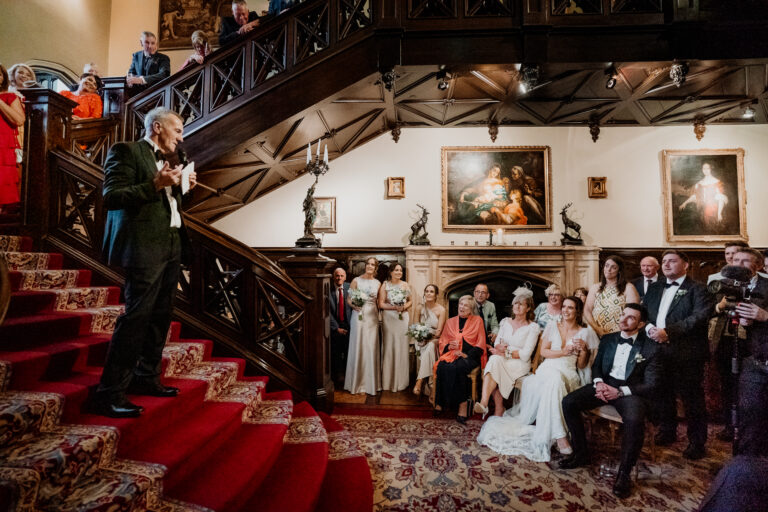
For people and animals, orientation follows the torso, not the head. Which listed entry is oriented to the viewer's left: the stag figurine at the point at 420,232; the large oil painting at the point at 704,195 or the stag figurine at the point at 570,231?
the stag figurine at the point at 570,231

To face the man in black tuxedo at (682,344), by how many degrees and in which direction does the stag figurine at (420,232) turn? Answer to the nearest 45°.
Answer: approximately 45° to its right

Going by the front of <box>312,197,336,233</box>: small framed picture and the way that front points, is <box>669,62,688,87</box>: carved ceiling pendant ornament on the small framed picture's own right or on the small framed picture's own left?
on the small framed picture's own left

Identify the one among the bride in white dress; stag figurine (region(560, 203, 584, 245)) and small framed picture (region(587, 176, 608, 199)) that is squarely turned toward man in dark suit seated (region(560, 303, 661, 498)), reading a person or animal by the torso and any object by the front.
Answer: the small framed picture

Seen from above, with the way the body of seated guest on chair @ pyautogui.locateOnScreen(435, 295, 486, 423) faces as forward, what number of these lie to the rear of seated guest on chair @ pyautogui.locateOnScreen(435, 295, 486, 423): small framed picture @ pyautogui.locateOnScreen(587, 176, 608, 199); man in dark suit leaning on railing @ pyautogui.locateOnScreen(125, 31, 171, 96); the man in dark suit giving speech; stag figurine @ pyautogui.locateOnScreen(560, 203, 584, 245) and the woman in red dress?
2

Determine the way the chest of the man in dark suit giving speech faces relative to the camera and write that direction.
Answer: to the viewer's right

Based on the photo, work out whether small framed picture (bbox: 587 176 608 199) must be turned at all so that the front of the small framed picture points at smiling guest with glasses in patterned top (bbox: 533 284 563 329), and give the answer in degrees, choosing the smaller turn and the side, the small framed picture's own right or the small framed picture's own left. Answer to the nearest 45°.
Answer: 0° — it already faces them

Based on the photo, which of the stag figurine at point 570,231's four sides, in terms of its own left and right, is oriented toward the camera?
left

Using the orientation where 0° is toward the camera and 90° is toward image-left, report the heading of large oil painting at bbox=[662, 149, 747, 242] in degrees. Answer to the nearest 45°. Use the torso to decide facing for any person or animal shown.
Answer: approximately 0°

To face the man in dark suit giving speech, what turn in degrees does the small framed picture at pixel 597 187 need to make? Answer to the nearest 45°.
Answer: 0° — it already faces them

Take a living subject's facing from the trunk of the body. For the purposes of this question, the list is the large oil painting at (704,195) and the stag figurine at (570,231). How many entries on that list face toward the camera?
1

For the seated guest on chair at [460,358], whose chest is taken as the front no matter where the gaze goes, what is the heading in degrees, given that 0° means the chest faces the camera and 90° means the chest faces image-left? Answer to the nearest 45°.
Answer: approximately 45°

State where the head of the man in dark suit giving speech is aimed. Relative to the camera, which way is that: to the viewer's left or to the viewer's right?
to the viewer's right

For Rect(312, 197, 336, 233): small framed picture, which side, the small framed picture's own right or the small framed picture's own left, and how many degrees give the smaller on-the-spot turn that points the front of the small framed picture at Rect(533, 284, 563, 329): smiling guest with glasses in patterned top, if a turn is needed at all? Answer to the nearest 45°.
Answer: approximately 45° to the small framed picture's own left
